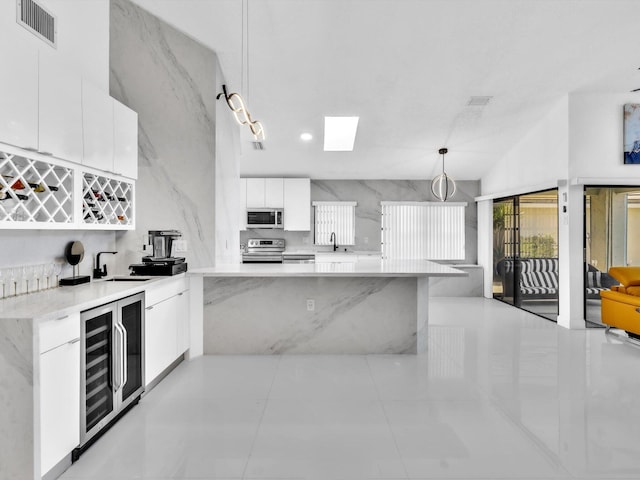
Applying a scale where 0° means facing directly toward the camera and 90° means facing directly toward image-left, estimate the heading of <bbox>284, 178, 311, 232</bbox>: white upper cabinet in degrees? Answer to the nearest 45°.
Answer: approximately 0°

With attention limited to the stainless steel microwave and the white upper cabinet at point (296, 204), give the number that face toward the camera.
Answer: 2

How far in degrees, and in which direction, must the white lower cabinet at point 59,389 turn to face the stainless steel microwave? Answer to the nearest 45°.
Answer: approximately 90° to its left

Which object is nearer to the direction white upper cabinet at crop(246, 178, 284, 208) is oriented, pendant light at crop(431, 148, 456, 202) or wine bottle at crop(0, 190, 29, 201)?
the wine bottle

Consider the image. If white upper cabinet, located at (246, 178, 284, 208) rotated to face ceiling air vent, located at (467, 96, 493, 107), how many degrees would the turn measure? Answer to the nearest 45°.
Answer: approximately 45° to its left
